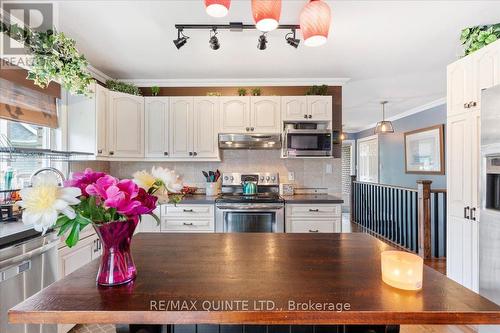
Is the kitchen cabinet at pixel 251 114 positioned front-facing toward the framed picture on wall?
no

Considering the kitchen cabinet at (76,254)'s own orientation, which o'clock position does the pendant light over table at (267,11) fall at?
The pendant light over table is roughly at 1 o'clock from the kitchen cabinet.

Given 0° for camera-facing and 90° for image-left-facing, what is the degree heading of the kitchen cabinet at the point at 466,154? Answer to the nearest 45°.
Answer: approximately 45°

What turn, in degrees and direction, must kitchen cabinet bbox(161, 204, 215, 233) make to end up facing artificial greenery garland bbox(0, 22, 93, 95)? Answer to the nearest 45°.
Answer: approximately 45° to its right

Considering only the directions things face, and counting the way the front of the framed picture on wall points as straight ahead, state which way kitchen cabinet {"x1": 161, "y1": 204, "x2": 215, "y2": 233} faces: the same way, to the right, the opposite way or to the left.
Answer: to the left

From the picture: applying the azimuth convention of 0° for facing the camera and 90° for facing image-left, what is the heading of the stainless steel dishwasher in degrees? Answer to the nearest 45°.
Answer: approximately 315°

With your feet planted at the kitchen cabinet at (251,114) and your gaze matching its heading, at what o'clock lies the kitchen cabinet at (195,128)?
the kitchen cabinet at (195,128) is roughly at 3 o'clock from the kitchen cabinet at (251,114).

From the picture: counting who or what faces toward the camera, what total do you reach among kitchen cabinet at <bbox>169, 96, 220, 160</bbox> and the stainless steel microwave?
2

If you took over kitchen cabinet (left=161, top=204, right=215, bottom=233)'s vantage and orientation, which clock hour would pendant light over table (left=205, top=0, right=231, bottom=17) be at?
The pendant light over table is roughly at 12 o'clock from the kitchen cabinet.

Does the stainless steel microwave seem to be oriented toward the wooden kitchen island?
yes

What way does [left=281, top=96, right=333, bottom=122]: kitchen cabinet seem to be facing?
toward the camera

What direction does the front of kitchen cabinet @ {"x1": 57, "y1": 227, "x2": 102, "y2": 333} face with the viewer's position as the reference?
facing the viewer and to the right of the viewer

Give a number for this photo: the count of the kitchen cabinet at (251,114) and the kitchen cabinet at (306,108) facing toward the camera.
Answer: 2

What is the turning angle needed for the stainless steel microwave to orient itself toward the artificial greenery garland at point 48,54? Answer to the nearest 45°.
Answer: approximately 45° to its right

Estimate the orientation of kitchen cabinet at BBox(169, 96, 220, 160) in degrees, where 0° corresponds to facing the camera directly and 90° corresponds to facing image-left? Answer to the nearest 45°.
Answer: approximately 0°

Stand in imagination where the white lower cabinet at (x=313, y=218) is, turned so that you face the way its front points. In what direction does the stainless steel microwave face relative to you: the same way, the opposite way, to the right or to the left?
the same way

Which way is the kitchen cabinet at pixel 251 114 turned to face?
toward the camera

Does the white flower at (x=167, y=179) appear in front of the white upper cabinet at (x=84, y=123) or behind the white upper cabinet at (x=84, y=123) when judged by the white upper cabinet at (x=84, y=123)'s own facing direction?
in front

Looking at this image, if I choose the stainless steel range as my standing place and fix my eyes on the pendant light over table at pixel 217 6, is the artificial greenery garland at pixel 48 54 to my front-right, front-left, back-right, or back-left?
front-right

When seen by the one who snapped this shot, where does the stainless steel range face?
facing the viewer

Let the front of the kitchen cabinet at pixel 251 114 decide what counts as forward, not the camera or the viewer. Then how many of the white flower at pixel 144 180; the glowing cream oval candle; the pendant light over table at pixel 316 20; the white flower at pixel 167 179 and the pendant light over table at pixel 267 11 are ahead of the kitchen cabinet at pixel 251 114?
5

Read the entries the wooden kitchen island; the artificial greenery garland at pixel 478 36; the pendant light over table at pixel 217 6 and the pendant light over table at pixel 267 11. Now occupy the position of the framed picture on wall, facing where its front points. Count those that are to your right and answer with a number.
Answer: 0
